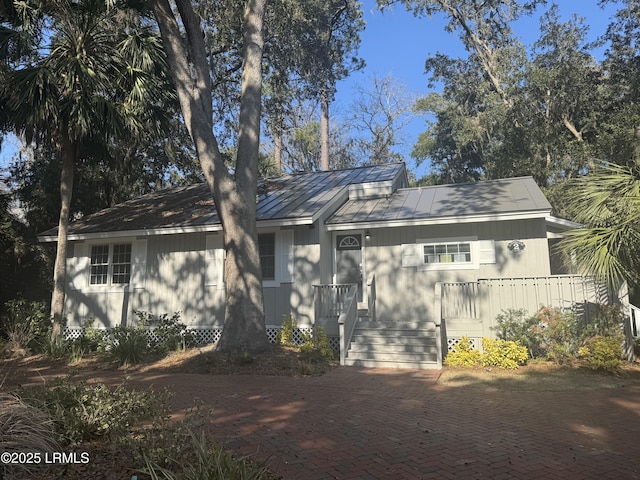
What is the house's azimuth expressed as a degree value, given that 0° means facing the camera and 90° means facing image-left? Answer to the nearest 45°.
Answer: approximately 0°

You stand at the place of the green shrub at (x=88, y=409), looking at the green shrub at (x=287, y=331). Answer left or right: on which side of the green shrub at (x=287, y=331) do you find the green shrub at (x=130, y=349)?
left

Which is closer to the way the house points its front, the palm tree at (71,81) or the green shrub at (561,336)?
the green shrub

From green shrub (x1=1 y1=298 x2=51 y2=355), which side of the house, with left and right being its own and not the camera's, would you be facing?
right

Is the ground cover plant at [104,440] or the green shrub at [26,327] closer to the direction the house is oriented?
the ground cover plant

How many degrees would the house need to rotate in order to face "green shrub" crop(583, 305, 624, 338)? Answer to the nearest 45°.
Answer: approximately 45° to its left

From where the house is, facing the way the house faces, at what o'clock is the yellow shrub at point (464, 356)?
The yellow shrub is roughly at 11 o'clock from the house.

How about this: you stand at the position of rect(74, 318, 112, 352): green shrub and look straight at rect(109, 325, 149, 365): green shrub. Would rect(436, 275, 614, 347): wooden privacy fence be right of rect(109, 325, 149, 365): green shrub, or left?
left
